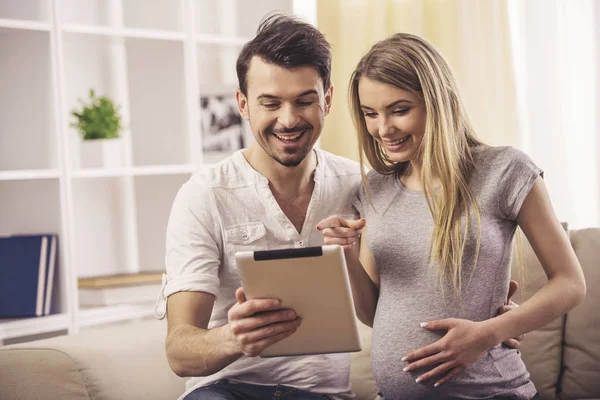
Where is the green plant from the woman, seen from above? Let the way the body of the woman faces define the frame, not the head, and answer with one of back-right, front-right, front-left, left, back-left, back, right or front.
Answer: right

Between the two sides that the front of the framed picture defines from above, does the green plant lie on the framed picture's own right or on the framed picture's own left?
on the framed picture's own right

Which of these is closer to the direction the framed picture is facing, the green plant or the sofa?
the sofa

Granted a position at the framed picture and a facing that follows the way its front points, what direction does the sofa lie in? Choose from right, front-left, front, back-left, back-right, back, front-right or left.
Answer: front

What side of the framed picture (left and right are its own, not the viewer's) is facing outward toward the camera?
front

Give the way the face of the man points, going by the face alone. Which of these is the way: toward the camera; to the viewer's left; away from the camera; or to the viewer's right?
toward the camera

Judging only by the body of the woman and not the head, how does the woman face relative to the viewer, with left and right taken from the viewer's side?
facing the viewer and to the left of the viewer

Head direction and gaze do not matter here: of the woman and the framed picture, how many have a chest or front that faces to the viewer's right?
0

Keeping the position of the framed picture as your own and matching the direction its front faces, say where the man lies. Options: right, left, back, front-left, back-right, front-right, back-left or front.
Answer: front

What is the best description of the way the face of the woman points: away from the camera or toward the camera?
toward the camera

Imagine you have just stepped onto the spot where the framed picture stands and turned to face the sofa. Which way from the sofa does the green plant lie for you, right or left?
right

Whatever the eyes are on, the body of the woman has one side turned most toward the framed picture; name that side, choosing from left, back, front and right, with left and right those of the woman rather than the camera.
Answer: right

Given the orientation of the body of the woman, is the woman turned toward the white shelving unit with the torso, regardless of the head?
no

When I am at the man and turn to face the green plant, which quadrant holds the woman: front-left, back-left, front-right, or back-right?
back-right
